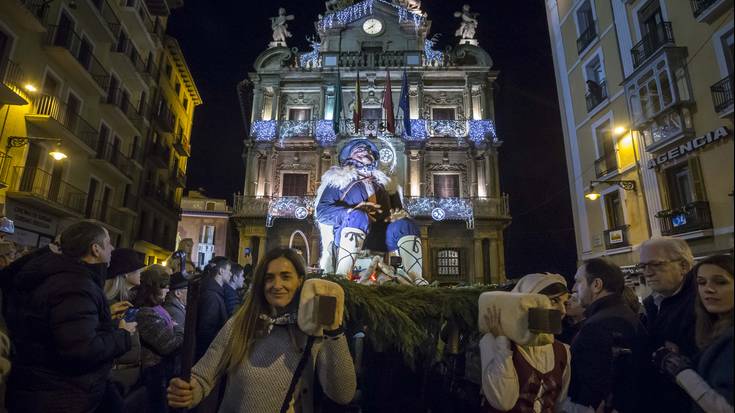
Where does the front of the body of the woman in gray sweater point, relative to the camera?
toward the camera

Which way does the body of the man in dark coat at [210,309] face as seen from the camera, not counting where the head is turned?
to the viewer's right

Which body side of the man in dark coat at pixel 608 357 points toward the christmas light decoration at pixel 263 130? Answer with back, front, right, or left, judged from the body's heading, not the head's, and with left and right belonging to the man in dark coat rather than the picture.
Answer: front

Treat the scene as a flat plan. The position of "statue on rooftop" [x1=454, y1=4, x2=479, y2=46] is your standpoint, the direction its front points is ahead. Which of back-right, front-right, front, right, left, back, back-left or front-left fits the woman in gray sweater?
front

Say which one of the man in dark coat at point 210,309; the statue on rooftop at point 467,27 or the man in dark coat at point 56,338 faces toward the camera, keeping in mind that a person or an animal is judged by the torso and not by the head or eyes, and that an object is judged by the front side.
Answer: the statue on rooftop

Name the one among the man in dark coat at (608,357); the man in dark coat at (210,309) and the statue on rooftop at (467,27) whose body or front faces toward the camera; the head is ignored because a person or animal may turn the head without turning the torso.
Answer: the statue on rooftop

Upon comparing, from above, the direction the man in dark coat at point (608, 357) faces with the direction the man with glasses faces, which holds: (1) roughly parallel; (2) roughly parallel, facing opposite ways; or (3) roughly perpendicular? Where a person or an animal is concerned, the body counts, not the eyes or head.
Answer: roughly perpendicular

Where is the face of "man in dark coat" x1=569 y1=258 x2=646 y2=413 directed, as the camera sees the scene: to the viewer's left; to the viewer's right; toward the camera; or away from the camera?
to the viewer's left

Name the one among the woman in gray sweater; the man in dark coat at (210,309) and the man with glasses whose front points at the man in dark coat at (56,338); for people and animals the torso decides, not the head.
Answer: the man with glasses

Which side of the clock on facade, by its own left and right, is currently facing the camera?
front

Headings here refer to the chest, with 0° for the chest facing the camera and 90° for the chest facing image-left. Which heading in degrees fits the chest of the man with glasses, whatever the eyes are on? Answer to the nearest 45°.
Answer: approximately 45°

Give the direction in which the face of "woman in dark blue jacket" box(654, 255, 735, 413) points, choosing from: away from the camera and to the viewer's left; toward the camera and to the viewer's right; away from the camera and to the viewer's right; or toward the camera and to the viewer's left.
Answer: toward the camera and to the viewer's left
